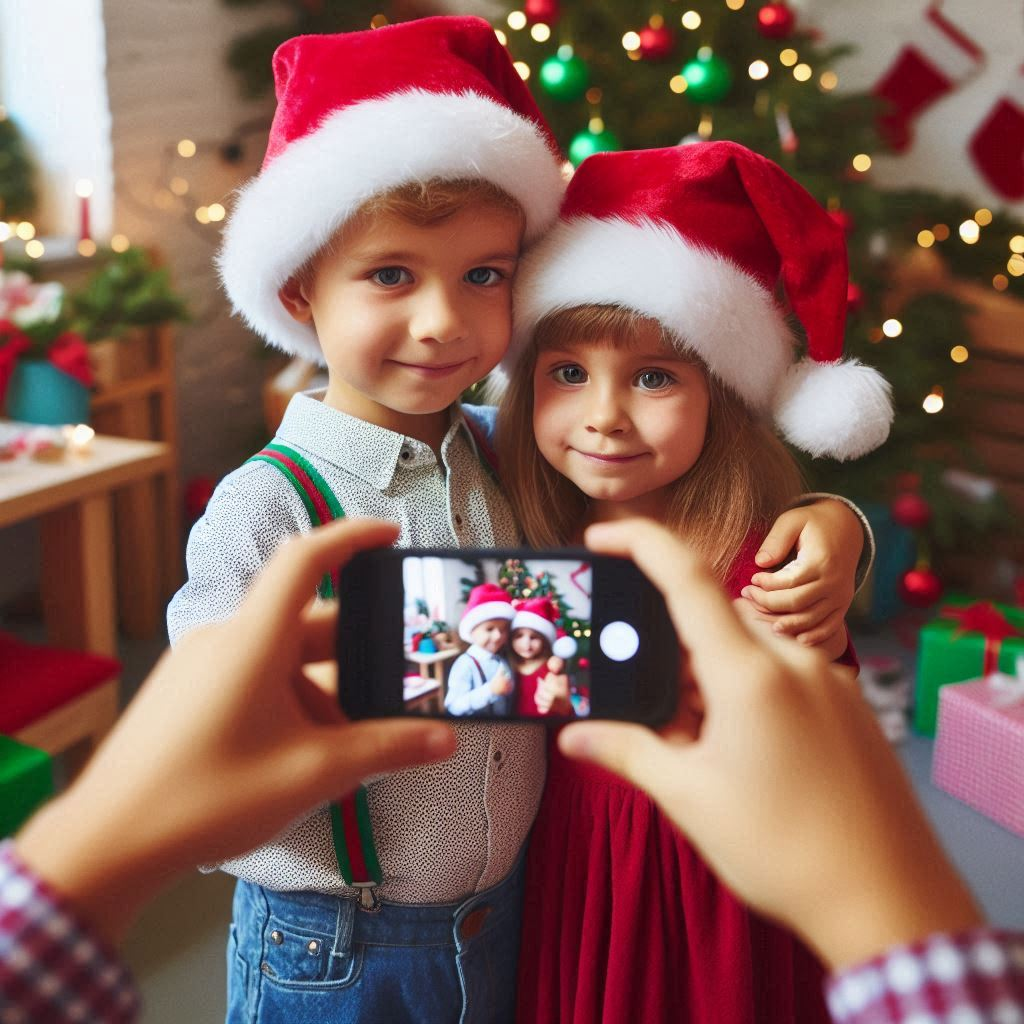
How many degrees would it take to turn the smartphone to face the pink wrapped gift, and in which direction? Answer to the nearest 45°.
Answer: approximately 135° to its left

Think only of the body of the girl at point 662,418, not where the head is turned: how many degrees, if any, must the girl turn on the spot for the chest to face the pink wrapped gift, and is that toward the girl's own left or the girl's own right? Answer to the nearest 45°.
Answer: approximately 135° to the girl's own left

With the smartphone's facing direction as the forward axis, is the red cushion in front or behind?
behind

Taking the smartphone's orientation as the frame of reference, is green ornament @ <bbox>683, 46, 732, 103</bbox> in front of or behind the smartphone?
behind

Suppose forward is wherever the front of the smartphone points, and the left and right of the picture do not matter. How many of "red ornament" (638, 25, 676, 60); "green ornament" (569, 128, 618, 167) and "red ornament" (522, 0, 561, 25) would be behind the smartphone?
3

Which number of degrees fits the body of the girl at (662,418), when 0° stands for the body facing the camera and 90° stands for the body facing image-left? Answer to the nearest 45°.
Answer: approximately 0°

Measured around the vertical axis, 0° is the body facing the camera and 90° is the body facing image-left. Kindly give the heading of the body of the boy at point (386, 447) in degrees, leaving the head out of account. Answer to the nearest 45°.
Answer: approximately 315°

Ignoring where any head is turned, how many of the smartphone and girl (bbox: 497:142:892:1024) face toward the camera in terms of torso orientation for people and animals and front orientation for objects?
2

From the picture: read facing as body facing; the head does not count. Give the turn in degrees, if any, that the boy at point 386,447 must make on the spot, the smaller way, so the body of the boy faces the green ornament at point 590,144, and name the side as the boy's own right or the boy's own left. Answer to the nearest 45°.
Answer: approximately 135° to the boy's own left

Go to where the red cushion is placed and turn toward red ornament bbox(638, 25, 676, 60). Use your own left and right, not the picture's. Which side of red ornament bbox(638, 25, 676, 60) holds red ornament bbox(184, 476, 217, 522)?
left

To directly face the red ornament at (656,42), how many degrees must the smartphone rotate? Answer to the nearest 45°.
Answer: approximately 180°
